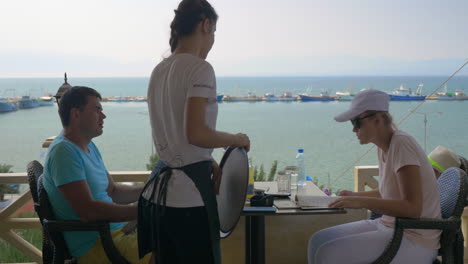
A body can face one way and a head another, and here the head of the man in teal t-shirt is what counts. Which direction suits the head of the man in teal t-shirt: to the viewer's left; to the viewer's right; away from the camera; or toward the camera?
to the viewer's right

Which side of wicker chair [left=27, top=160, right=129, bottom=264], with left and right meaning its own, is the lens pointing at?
right

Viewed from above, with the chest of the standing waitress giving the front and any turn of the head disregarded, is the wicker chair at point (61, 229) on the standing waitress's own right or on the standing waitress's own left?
on the standing waitress's own left

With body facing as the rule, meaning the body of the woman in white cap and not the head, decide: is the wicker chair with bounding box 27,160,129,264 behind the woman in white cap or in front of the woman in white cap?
in front

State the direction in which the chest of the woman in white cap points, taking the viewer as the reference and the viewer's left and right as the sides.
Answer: facing to the left of the viewer

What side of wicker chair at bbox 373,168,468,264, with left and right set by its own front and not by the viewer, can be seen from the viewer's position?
left

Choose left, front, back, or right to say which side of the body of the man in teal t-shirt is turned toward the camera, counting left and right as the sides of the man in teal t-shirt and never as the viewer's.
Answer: right

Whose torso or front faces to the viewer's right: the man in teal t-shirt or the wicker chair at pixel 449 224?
the man in teal t-shirt

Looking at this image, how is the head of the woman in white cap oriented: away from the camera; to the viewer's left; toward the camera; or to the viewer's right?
to the viewer's left

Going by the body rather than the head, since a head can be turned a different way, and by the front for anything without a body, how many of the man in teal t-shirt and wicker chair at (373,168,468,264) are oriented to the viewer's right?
1

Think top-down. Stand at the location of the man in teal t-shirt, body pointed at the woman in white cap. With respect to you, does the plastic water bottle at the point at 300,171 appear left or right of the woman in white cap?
left

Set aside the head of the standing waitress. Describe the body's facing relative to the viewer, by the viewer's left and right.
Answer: facing away from the viewer and to the right of the viewer

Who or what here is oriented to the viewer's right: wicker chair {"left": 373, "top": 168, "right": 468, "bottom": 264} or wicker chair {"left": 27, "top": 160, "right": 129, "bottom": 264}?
wicker chair {"left": 27, "top": 160, "right": 129, "bottom": 264}

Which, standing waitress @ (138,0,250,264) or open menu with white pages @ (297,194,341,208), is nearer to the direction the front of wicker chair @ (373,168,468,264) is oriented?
the open menu with white pages

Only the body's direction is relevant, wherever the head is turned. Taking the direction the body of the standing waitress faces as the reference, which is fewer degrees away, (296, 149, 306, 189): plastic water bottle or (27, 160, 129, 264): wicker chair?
the plastic water bottle

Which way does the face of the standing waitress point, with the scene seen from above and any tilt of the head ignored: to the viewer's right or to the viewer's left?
to the viewer's right

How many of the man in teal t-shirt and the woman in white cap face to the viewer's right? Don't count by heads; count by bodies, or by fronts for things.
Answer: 1

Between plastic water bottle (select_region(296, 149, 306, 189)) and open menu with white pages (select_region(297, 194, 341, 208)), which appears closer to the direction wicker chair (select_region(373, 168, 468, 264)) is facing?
the open menu with white pages
